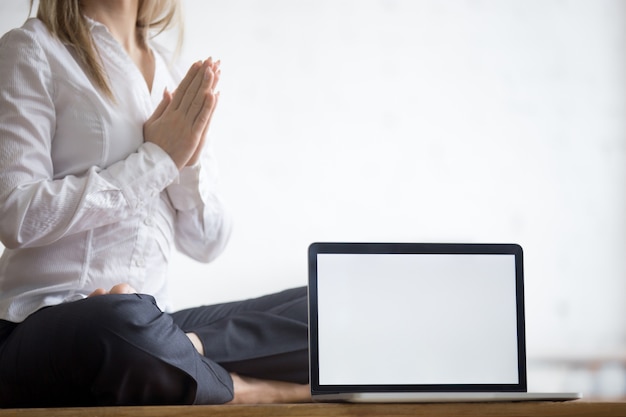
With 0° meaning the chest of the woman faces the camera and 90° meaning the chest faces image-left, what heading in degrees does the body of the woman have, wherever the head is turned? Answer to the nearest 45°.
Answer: approximately 315°
